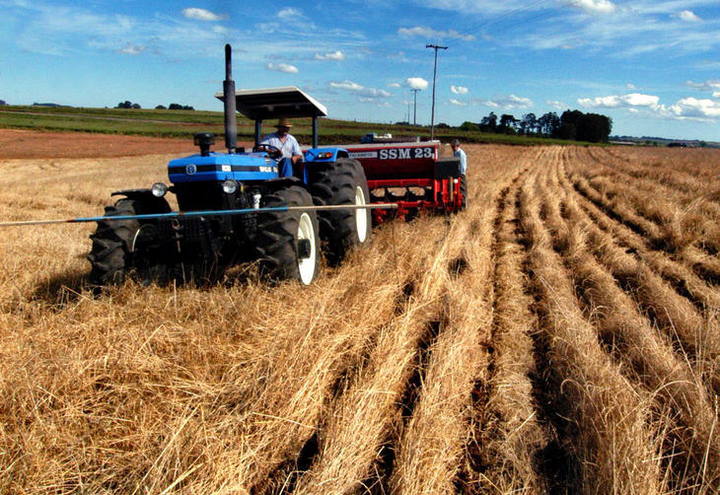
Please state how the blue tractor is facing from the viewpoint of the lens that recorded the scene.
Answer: facing the viewer and to the left of the viewer

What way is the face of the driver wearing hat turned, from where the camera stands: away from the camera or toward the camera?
toward the camera
